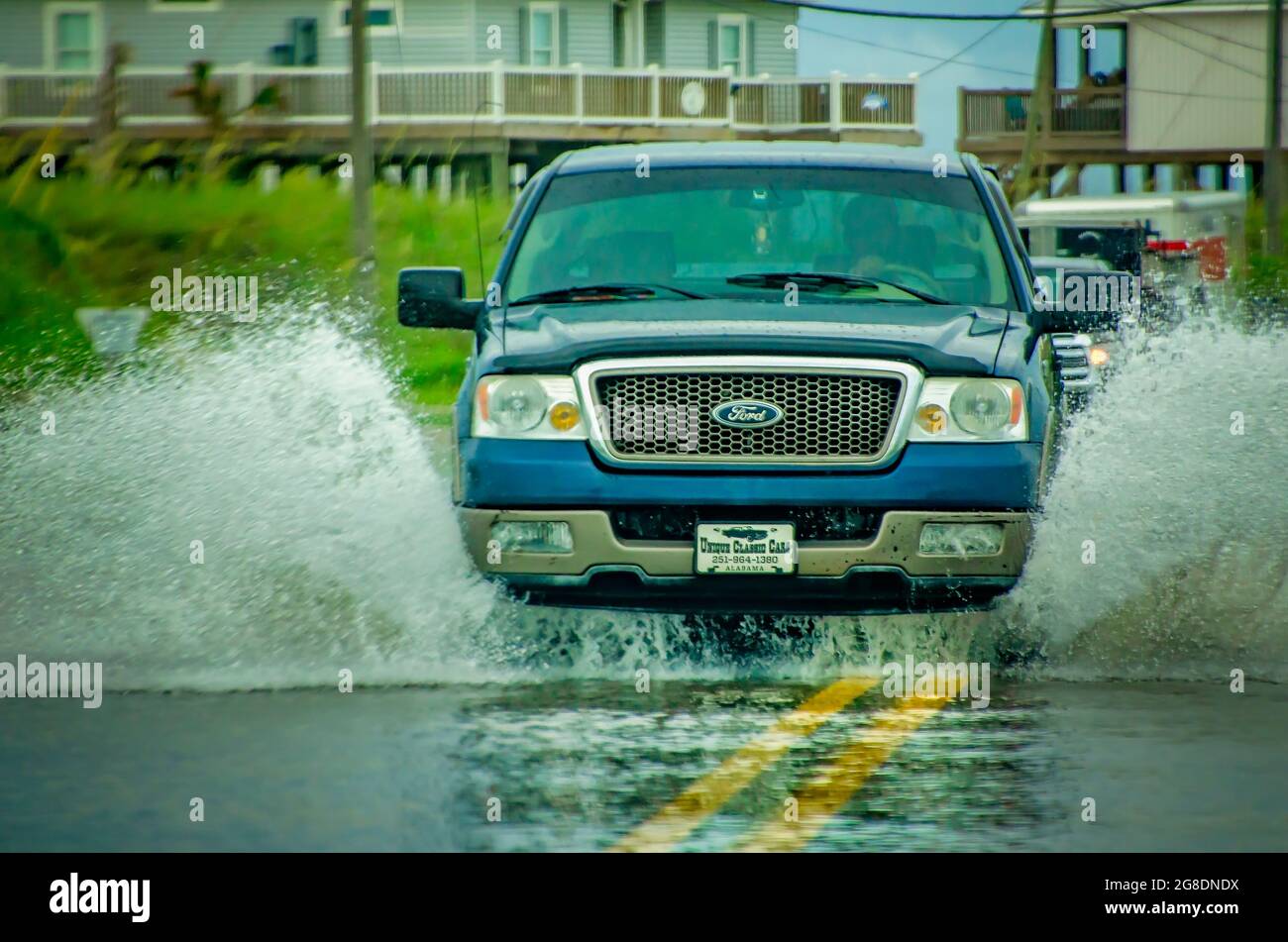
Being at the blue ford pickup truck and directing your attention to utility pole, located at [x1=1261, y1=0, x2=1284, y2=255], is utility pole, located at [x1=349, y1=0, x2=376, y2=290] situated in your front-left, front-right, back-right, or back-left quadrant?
front-left

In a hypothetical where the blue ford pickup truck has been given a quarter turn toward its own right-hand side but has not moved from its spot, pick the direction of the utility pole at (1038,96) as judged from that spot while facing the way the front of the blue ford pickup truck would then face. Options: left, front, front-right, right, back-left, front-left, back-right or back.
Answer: right

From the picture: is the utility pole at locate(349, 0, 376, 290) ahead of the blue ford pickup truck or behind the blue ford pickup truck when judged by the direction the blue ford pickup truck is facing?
behind

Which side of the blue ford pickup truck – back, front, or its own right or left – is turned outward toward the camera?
front

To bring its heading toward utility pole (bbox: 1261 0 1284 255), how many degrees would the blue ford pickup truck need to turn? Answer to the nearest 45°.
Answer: approximately 180°

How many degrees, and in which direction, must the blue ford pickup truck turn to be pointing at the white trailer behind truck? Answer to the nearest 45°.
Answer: approximately 180°
